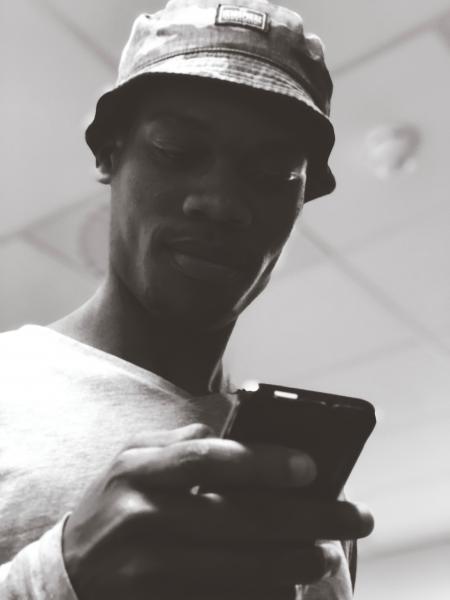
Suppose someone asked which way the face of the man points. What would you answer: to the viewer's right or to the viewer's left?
to the viewer's right

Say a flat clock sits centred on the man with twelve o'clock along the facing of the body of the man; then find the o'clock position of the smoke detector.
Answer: The smoke detector is roughly at 8 o'clock from the man.

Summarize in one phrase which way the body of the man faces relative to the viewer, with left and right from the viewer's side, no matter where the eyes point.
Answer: facing the viewer and to the right of the viewer
